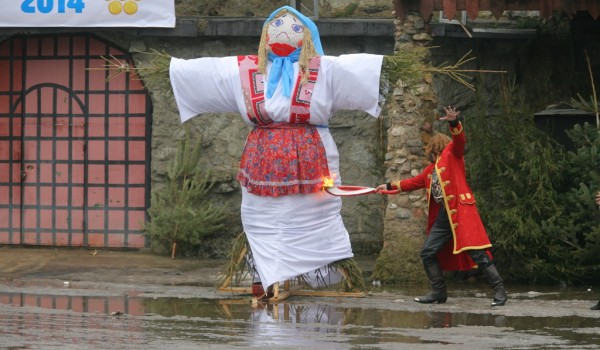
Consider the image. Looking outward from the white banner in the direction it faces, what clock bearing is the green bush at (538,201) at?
The green bush is roughly at 10 o'clock from the white banner.

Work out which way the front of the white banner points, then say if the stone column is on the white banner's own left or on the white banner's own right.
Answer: on the white banner's own left

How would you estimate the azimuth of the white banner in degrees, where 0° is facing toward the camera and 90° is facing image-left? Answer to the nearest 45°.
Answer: approximately 0°

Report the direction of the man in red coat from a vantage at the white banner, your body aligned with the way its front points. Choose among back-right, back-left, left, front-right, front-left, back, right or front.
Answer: front-left

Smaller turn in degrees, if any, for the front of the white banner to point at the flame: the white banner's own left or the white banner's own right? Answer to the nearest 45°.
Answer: approximately 45° to the white banner's own left
